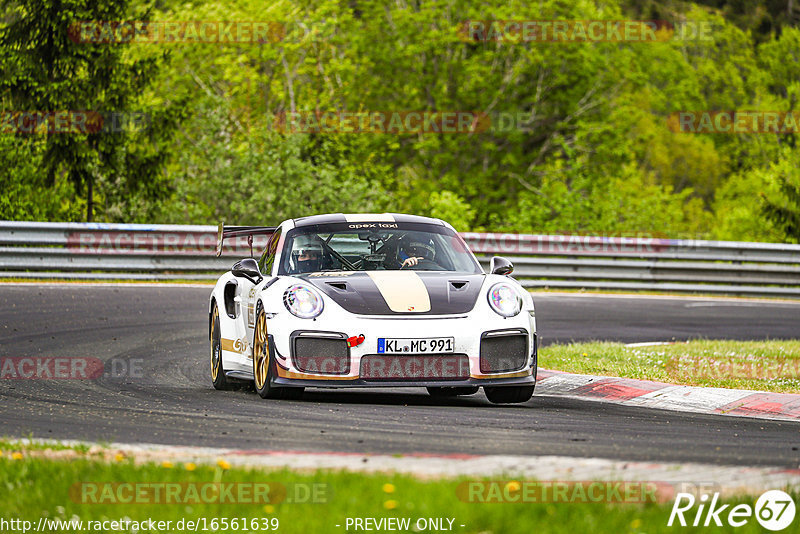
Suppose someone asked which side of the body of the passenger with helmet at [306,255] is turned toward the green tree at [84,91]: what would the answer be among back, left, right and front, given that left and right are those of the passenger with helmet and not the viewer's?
back

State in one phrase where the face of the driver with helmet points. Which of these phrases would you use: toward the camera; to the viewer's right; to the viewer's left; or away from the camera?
toward the camera

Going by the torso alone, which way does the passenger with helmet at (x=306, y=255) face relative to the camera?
toward the camera

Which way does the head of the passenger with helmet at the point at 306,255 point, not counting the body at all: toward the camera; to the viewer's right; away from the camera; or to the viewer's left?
toward the camera

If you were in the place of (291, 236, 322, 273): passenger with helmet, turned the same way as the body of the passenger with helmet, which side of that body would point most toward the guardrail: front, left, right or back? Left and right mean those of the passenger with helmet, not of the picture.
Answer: back

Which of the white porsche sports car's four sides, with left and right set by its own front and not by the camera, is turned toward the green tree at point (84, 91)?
back

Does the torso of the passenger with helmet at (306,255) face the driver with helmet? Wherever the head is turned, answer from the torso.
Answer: no

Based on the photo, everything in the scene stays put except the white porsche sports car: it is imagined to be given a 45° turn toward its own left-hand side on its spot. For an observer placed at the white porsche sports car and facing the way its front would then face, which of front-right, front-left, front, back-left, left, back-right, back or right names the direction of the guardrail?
back-left
